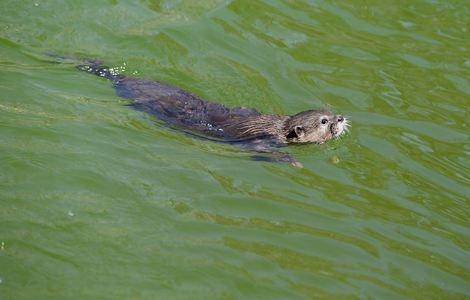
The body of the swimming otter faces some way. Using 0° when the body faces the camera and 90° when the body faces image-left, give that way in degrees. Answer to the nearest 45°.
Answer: approximately 315°
